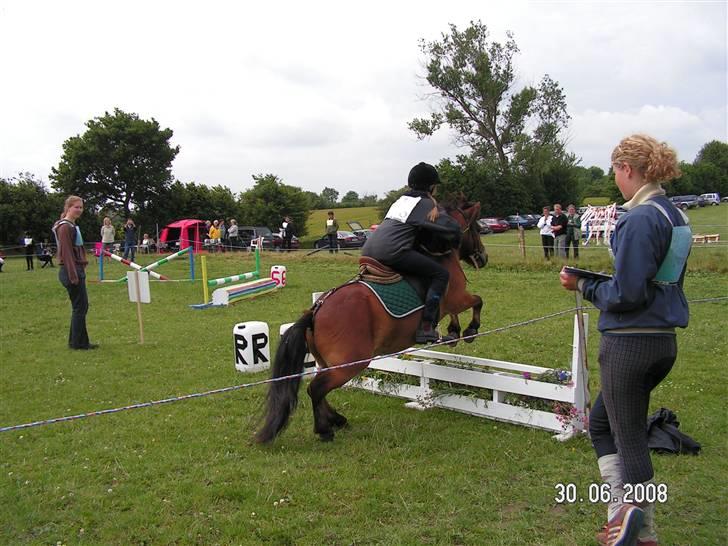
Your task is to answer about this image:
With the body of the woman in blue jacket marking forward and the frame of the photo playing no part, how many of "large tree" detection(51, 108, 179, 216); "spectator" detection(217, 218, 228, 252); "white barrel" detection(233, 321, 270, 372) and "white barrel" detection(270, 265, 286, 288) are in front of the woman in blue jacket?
4

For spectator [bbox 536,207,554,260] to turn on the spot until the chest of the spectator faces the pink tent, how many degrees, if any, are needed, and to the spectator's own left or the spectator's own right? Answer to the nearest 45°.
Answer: approximately 135° to the spectator's own right

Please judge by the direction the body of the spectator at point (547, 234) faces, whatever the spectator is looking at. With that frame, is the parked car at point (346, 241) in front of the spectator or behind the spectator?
behind

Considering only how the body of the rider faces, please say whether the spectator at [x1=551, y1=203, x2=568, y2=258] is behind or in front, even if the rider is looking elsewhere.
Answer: in front

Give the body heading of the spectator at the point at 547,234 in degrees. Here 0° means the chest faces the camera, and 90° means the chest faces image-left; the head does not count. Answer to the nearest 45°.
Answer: approximately 0°

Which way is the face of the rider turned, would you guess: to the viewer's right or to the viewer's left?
to the viewer's right

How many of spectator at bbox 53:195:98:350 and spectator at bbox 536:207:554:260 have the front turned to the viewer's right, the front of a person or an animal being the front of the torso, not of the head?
1

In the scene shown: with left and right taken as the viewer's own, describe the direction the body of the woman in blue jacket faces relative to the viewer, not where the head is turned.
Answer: facing away from the viewer and to the left of the viewer

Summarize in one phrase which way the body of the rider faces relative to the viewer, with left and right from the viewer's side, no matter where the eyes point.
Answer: facing away from the viewer and to the right of the viewer

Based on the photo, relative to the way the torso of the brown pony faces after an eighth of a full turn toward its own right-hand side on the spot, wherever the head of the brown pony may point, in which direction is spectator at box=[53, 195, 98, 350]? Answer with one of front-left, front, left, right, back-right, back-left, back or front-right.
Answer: back-left

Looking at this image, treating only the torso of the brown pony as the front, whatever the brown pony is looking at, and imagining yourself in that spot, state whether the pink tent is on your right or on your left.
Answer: on your left

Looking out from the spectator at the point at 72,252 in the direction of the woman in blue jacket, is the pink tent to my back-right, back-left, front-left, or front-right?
back-left

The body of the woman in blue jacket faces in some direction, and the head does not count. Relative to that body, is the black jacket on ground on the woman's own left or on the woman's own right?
on the woman's own right

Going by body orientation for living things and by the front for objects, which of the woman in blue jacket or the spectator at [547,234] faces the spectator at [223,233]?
the woman in blue jacket

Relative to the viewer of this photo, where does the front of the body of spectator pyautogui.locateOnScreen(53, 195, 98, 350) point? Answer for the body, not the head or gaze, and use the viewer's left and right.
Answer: facing to the right of the viewer

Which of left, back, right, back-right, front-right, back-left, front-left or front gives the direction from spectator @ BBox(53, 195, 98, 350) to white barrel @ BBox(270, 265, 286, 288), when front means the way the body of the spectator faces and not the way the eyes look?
front-left

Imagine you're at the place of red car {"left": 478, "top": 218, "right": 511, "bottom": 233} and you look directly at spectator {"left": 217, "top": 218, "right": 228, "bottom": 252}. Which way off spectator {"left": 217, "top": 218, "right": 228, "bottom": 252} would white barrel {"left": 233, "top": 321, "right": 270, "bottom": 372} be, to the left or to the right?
left

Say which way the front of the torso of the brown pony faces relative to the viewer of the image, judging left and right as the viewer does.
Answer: facing away from the viewer and to the right of the viewer
